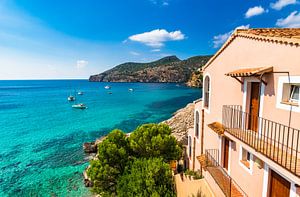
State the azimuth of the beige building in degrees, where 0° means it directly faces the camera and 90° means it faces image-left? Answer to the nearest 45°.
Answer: approximately 45°

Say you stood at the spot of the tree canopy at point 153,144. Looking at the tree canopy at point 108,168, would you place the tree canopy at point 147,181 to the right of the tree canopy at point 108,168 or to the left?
left
